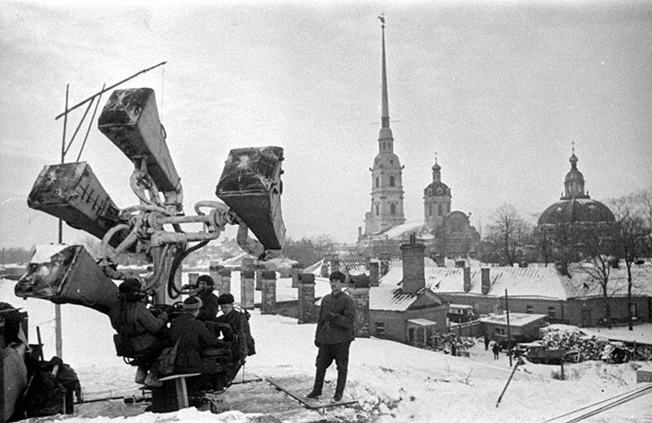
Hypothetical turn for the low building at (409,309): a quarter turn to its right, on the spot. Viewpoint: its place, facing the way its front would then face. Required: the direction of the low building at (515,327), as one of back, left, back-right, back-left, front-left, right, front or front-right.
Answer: back

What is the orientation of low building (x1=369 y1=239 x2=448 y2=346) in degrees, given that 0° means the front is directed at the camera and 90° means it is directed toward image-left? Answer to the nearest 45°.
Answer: approximately 315°

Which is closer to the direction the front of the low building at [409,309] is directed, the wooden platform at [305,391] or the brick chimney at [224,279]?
the wooden platform

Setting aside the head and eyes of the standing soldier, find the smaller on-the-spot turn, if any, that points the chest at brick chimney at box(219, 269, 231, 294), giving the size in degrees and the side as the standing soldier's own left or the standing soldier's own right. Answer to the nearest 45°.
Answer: approximately 135° to the standing soldier's own right

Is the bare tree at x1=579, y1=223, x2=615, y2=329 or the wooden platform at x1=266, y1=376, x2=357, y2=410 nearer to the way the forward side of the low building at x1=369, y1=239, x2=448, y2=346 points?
the wooden platform

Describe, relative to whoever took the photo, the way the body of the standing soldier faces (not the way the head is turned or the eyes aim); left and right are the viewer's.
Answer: facing the viewer and to the left of the viewer

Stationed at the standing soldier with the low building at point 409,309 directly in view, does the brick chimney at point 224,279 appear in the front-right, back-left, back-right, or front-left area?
front-left

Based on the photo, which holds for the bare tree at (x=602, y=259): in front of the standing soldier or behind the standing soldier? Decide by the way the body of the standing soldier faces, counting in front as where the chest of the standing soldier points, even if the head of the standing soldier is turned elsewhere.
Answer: behind

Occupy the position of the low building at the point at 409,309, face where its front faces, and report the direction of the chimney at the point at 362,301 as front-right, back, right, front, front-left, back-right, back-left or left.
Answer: front-right

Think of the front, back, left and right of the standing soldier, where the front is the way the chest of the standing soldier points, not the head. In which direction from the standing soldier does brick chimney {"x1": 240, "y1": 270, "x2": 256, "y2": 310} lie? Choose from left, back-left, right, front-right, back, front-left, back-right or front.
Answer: back-right

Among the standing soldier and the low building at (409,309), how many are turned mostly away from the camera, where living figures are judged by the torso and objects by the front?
0
